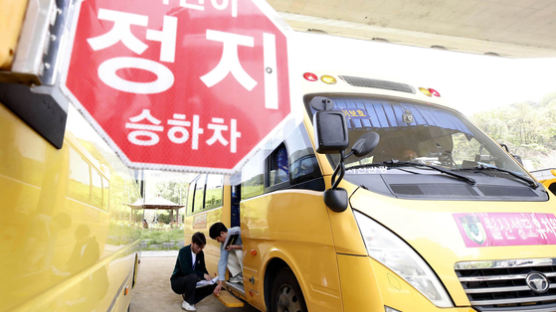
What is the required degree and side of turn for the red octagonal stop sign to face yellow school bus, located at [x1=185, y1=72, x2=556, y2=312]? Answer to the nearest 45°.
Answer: approximately 135° to its left

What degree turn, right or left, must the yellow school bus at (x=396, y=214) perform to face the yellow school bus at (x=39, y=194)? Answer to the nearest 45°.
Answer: approximately 90° to its right

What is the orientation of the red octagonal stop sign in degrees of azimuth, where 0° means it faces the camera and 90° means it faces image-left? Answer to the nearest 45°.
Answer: approximately 0°
